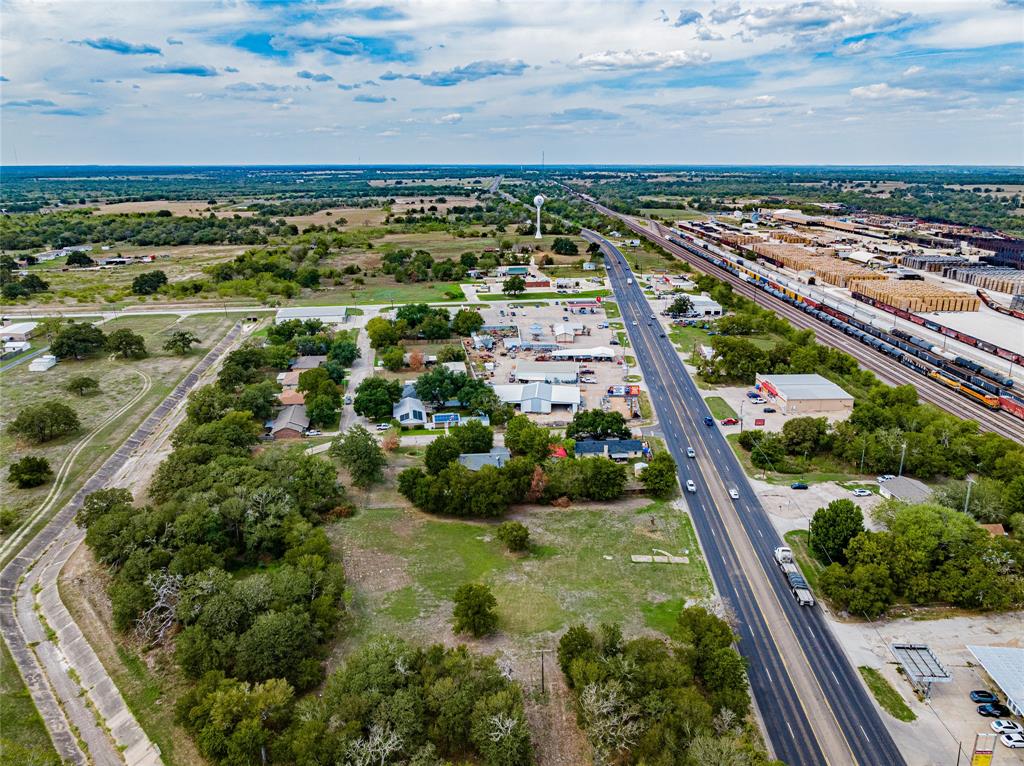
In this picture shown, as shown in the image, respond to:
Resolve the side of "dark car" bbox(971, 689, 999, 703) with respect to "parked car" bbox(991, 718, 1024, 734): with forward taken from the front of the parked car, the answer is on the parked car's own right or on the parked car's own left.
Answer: on the parked car's own left

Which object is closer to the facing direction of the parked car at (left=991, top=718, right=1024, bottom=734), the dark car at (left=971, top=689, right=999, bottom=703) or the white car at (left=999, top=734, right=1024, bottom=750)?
the white car

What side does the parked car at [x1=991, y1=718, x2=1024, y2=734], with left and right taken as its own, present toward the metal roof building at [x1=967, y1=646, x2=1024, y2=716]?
left

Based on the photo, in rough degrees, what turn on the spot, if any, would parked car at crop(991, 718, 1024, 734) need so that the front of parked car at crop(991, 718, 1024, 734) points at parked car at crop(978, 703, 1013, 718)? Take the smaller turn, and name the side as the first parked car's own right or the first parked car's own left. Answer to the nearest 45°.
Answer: approximately 135° to the first parked car's own left

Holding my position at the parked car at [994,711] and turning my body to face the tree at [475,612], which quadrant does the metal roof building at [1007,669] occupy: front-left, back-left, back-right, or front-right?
back-right

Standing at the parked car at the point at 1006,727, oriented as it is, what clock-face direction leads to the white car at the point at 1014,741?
The white car is roughly at 2 o'clock from the parked car.

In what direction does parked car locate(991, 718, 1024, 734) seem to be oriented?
to the viewer's right
